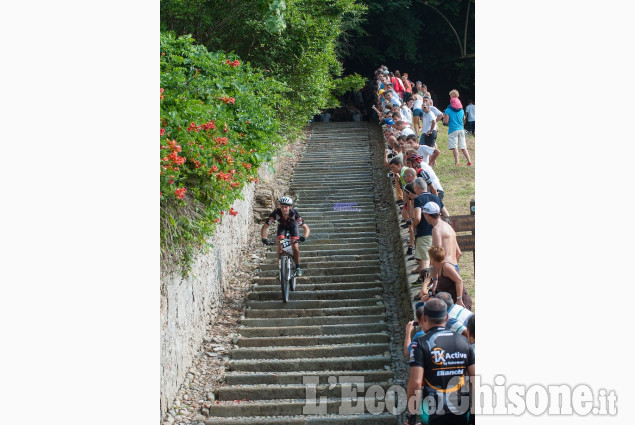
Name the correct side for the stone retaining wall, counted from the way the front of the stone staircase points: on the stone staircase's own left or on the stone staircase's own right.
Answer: on the stone staircase's own right

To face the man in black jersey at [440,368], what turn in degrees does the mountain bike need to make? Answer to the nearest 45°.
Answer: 0° — it already faces them

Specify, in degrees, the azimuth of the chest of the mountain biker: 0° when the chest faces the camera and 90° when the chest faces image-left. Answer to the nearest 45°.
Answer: approximately 0°

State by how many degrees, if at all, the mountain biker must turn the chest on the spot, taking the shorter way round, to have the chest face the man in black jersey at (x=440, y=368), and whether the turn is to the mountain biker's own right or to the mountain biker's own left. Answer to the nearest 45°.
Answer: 0° — they already face them

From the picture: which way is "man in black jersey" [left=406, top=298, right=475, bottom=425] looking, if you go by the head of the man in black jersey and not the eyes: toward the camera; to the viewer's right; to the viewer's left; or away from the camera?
away from the camera

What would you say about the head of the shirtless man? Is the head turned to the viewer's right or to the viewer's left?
to the viewer's left
